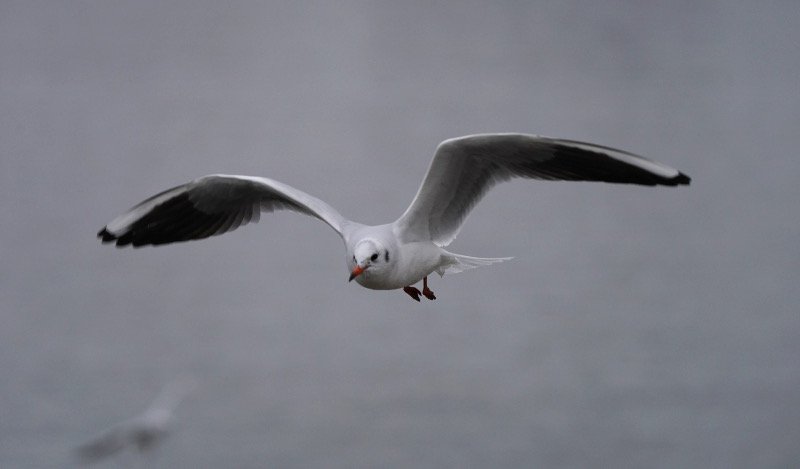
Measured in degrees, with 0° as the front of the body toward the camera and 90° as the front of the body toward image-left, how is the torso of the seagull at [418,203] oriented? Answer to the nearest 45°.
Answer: approximately 45°
